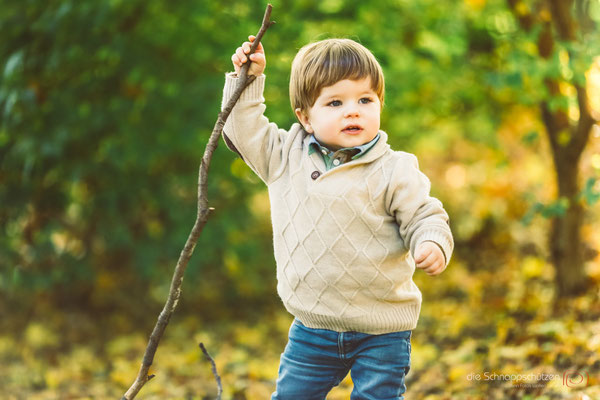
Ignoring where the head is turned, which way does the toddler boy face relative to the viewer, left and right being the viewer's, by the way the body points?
facing the viewer

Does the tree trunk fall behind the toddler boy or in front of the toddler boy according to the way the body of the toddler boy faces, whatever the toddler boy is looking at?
behind

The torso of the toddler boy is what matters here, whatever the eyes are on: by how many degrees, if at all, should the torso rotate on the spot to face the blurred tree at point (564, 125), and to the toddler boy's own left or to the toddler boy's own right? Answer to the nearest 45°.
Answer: approximately 135° to the toddler boy's own left
